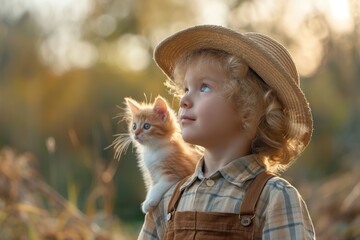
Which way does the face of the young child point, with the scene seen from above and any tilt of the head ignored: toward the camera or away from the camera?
toward the camera
